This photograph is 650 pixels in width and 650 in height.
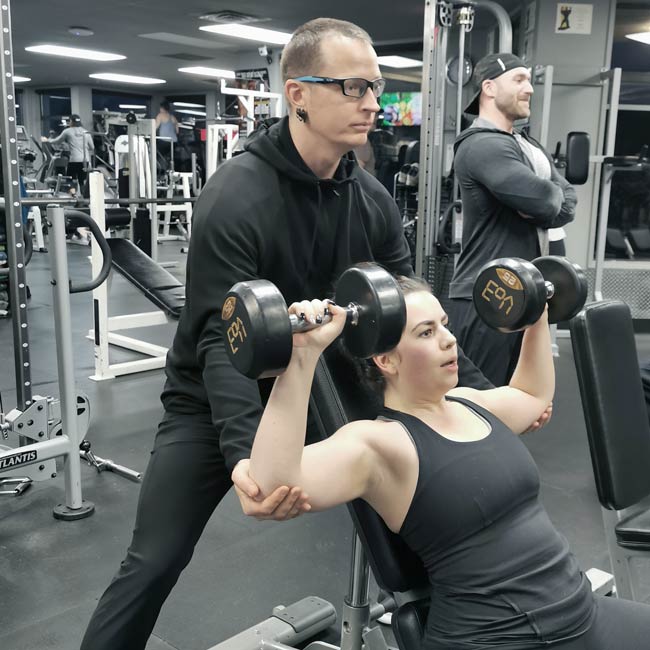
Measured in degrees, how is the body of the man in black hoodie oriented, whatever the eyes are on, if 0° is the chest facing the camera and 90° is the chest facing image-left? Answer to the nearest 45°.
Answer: approximately 315°

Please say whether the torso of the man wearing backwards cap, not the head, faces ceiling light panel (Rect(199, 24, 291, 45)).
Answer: no

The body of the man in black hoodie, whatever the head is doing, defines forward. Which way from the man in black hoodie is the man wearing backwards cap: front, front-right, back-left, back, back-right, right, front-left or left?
left

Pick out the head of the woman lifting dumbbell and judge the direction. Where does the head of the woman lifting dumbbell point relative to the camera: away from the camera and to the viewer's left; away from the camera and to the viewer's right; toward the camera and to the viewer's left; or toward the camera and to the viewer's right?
toward the camera and to the viewer's right

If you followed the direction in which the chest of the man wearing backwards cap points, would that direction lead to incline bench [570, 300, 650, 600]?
no

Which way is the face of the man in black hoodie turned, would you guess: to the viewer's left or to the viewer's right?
to the viewer's right

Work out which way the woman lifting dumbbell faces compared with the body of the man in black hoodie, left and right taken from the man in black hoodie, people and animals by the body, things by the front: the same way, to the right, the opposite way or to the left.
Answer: the same way
